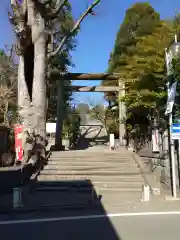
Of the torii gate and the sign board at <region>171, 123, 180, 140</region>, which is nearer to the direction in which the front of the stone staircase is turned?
the sign board

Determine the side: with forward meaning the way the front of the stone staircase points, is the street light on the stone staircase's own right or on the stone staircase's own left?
on the stone staircase's own left

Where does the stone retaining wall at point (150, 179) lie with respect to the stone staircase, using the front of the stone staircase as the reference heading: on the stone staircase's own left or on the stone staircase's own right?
on the stone staircase's own left

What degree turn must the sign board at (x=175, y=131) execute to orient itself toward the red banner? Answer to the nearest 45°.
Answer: approximately 90° to its right

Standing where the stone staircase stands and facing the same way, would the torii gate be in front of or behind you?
behind

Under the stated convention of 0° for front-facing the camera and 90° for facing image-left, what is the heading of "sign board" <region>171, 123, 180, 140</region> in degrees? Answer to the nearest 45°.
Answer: approximately 0°

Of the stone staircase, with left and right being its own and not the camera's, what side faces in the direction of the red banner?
right

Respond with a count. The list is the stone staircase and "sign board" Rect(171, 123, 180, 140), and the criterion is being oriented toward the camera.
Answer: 2

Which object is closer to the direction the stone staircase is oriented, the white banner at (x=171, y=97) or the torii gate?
the white banner
